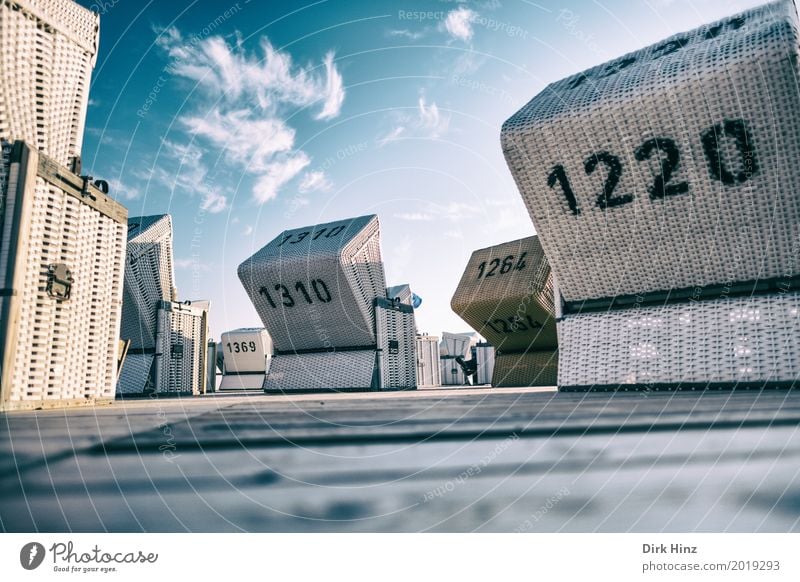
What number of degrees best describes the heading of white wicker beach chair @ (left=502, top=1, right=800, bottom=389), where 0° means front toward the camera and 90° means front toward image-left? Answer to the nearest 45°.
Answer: approximately 225°

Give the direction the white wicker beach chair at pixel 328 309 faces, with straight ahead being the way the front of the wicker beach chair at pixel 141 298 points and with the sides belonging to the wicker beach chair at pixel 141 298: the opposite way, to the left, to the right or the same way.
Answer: the same way

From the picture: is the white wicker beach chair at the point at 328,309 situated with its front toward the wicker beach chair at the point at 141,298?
no

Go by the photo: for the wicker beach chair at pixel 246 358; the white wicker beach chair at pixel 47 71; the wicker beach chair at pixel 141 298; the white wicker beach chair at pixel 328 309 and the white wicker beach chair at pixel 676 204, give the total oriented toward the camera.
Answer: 0

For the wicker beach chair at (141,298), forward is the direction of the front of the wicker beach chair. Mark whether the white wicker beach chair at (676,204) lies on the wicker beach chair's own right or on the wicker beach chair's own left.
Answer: on the wicker beach chair's own right

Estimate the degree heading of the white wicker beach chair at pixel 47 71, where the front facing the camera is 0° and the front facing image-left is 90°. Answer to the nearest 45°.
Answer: approximately 225°

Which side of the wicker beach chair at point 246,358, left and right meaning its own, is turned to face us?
back

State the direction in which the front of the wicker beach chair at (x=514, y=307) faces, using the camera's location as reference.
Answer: facing away from the viewer and to the right of the viewer

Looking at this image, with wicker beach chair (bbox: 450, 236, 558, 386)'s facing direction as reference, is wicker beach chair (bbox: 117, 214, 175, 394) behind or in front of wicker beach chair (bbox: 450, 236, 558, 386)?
behind

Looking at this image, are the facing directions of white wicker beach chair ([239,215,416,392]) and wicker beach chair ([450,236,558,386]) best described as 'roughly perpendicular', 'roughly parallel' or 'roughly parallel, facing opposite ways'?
roughly parallel

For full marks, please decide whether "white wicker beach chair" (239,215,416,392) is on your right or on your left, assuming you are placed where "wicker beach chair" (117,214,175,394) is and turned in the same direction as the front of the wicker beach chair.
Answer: on your right

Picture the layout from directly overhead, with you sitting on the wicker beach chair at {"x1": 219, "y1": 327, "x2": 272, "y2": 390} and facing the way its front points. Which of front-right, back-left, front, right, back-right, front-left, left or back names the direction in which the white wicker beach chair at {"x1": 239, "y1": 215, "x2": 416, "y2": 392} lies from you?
back

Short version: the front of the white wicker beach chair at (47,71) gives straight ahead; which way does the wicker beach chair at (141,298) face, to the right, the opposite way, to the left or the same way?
the same way

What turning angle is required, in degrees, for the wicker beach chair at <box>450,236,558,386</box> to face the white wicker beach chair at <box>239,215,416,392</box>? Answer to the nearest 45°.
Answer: approximately 135° to its left
